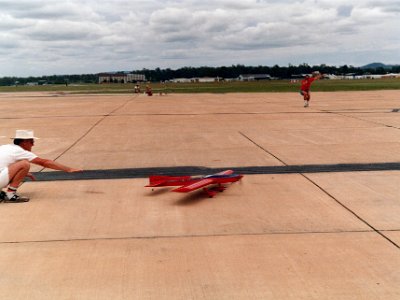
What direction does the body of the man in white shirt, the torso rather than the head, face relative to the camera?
to the viewer's right

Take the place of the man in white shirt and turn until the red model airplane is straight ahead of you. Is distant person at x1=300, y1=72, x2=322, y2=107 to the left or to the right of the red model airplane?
left

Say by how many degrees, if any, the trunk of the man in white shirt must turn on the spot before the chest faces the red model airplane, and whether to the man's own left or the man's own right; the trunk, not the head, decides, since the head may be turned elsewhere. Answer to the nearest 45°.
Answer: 0° — they already face it
